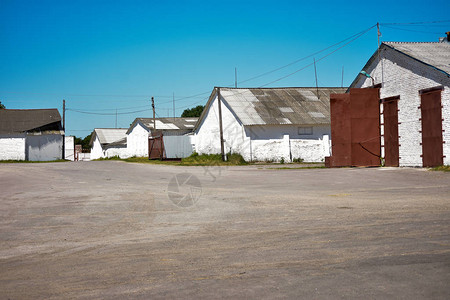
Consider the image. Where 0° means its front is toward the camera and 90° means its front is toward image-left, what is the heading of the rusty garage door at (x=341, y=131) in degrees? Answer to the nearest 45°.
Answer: approximately 0°

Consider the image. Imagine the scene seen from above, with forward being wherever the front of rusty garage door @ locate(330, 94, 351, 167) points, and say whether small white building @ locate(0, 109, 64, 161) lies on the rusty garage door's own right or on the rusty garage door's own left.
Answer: on the rusty garage door's own right
